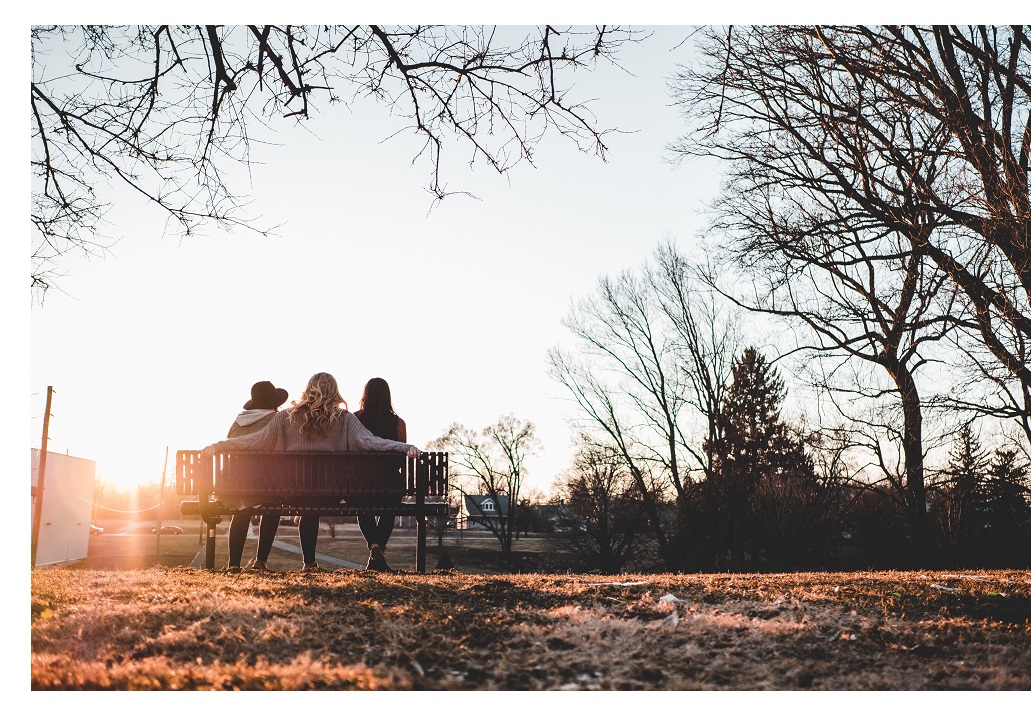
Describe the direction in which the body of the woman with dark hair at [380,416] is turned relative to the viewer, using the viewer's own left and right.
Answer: facing away from the viewer

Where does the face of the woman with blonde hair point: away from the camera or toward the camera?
away from the camera

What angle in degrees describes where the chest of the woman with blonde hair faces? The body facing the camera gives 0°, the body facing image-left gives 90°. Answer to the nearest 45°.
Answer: approximately 180°

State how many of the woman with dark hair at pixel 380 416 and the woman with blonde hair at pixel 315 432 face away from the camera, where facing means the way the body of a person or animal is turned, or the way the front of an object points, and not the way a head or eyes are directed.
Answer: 2

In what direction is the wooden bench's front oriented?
away from the camera
